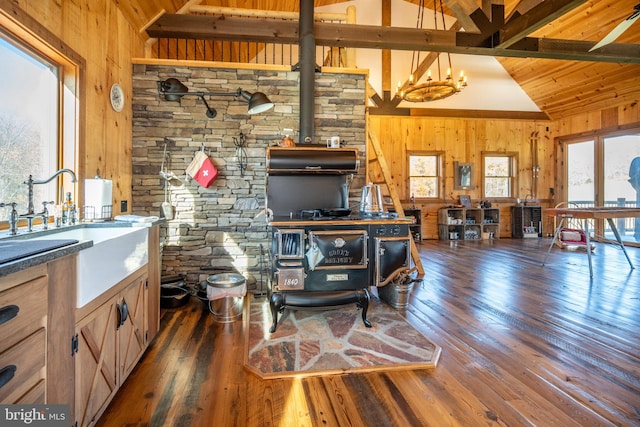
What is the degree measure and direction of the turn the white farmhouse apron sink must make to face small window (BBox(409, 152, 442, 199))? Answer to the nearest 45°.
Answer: approximately 90° to its left

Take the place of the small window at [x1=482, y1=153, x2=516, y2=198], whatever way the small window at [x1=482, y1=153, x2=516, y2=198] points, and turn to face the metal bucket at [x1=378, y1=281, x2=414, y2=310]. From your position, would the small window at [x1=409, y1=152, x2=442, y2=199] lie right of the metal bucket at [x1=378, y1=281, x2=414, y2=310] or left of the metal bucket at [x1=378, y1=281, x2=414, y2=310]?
right

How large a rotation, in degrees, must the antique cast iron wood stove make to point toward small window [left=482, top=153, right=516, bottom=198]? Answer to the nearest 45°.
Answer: approximately 135° to its left

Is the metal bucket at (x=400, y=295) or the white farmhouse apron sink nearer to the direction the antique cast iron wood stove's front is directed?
the white farmhouse apron sink

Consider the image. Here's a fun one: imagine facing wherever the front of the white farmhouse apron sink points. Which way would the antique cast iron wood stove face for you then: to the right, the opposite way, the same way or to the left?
to the right

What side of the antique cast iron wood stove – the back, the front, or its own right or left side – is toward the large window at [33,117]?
right

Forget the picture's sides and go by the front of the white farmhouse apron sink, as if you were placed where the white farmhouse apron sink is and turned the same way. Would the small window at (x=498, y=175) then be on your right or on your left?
on your left

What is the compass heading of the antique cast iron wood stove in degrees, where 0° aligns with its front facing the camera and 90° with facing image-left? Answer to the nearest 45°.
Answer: approximately 0°

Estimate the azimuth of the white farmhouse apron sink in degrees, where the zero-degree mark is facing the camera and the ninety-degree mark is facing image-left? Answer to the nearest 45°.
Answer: approximately 315°
